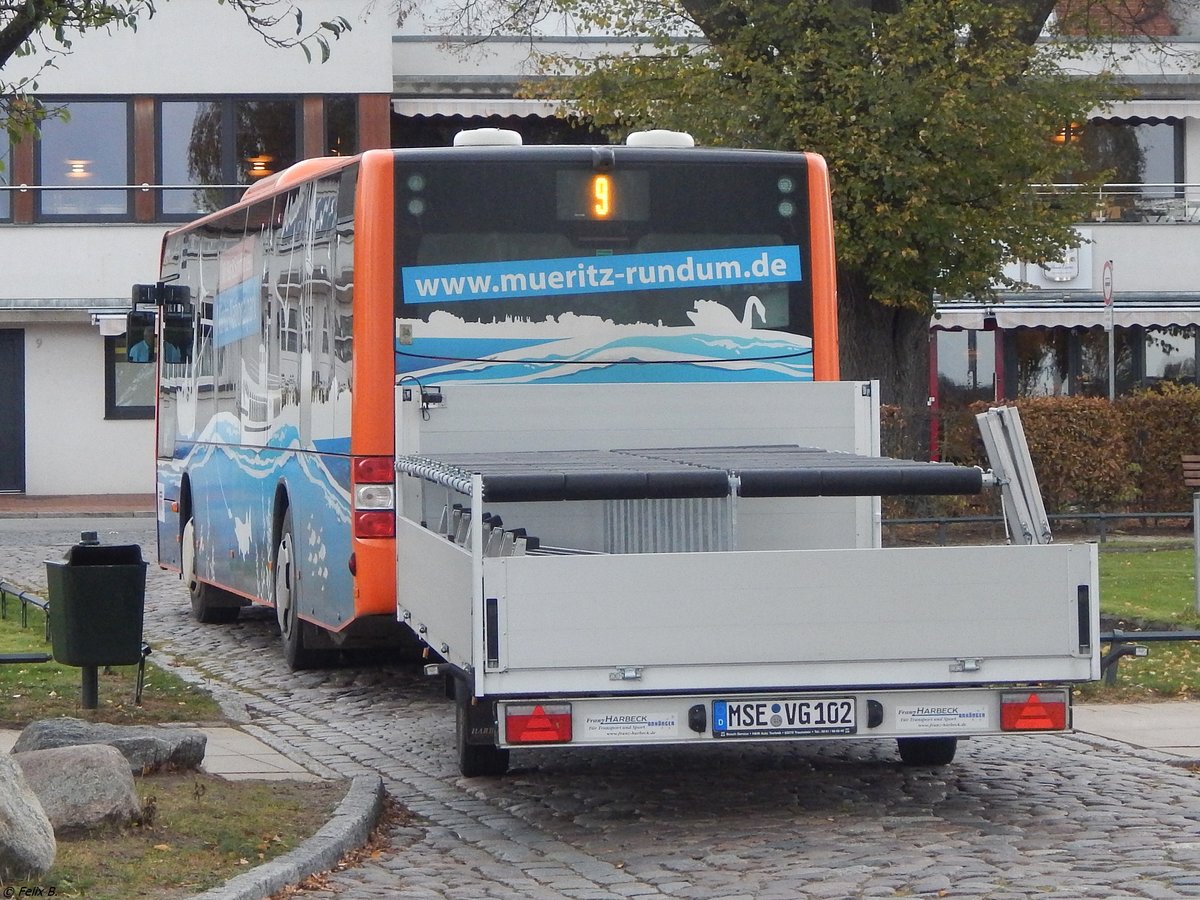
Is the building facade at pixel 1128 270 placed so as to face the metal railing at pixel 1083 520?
yes

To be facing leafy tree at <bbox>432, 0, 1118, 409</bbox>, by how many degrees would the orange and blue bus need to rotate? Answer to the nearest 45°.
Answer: approximately 45° to its right

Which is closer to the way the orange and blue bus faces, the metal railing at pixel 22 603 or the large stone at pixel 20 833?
the metal railing

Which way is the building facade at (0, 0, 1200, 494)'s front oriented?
toward the camera

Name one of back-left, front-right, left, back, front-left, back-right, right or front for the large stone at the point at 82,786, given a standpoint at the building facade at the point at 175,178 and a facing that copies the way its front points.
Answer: front

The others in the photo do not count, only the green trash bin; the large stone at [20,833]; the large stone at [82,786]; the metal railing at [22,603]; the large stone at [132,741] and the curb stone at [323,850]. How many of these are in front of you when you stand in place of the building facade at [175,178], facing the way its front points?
6

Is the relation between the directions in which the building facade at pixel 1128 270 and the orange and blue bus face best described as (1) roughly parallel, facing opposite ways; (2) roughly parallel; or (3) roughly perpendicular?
roughly parallel, facing opposite ways

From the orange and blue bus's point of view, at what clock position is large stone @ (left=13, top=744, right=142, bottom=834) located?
The large stone is roughly at 7 o'clock from the orange and blue bus.

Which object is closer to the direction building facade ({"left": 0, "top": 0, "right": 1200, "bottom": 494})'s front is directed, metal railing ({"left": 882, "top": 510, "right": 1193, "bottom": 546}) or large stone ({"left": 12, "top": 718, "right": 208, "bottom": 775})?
the large stone

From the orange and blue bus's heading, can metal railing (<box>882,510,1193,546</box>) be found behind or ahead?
ahead

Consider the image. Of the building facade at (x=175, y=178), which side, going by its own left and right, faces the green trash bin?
front

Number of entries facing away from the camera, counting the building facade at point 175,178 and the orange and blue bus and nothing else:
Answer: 1

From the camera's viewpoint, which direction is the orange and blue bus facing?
away from the camera

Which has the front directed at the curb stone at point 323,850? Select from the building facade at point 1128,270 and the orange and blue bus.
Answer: the building facade

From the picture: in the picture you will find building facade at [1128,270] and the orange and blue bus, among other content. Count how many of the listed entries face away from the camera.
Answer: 1

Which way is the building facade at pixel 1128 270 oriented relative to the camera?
toward the camera

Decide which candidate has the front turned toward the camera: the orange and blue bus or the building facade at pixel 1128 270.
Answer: the building facade

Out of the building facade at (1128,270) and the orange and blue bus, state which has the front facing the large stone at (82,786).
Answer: the building facade
